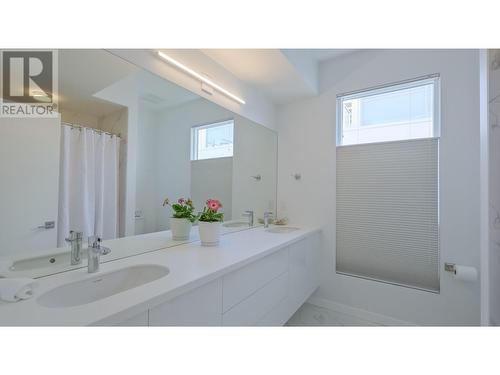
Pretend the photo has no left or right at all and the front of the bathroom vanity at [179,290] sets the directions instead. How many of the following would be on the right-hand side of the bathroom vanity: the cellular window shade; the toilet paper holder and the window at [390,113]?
0

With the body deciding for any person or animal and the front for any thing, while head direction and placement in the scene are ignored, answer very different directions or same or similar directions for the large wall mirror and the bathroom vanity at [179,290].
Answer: same or similar directions

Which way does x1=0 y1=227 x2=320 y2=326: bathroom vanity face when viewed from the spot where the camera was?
facing the viewer and to the right of the viewer

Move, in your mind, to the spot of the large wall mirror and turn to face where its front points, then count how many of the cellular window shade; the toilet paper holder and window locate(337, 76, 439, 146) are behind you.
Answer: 0

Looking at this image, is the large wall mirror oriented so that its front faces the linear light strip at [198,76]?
no

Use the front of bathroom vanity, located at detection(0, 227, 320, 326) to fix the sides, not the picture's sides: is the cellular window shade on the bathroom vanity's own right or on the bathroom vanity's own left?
on the bathroom vanity's own left

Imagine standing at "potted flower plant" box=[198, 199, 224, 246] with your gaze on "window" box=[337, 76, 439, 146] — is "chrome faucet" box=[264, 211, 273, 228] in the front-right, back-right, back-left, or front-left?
front-left
